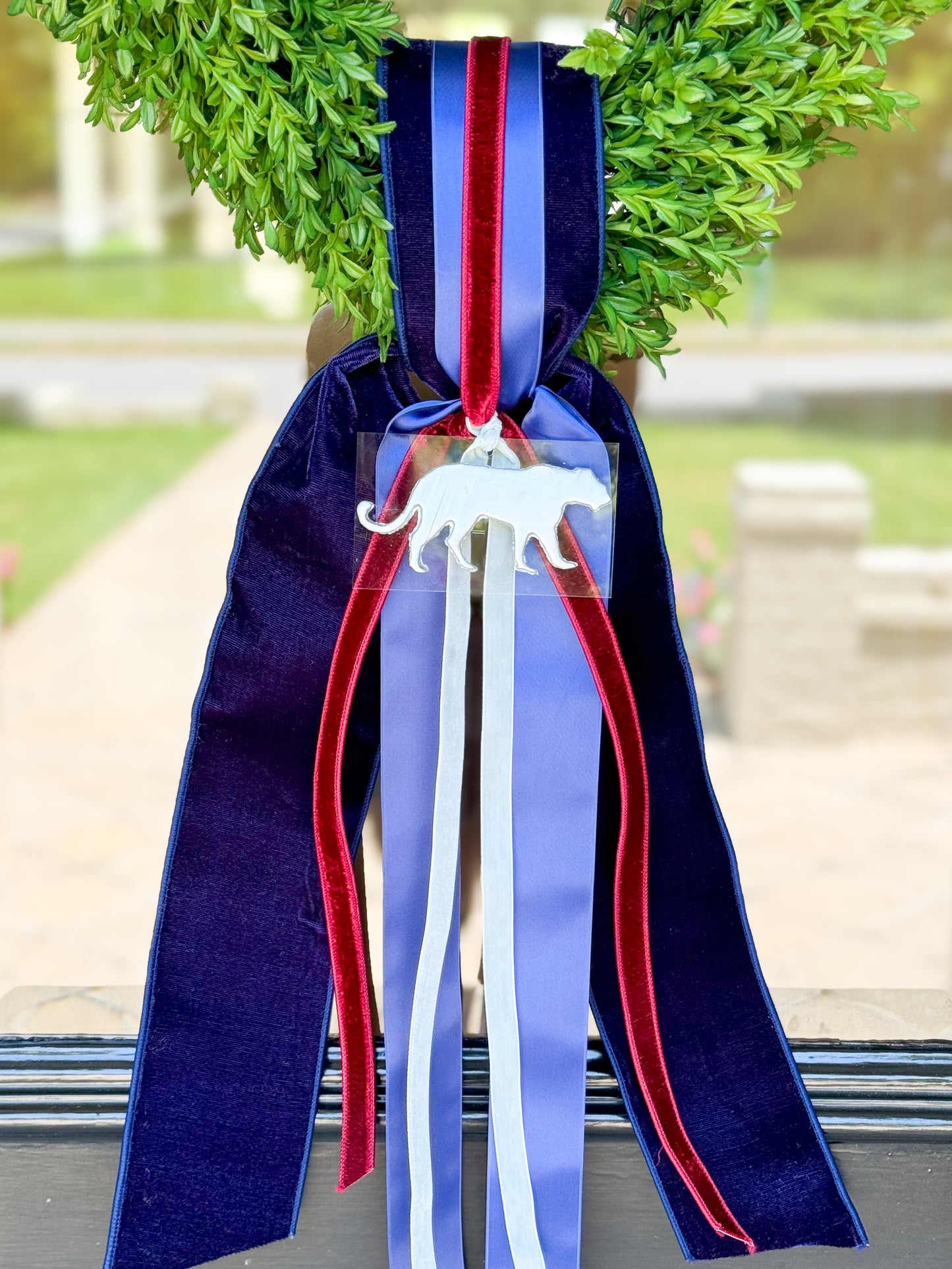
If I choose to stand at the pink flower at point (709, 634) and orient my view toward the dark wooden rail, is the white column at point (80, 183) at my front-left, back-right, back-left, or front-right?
back-right

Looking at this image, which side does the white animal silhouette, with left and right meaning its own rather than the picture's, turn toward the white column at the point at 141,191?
left

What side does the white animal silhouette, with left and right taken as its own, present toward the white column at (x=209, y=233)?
left

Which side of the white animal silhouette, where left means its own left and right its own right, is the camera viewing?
right
